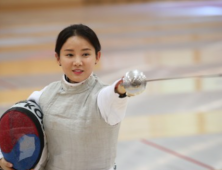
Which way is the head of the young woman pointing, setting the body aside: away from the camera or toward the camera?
toward the camera

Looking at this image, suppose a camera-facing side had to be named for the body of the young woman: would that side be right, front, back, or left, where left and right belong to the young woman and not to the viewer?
front
